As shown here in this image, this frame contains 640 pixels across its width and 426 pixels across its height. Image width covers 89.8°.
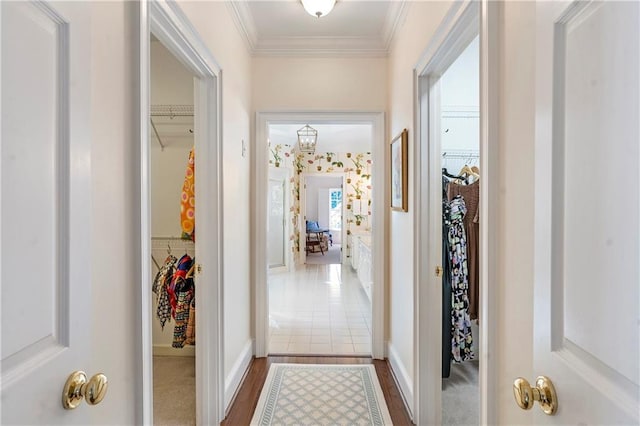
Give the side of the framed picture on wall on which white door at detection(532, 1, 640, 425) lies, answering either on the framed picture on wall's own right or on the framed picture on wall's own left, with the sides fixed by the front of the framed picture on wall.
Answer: on the framed picture on wall's own left

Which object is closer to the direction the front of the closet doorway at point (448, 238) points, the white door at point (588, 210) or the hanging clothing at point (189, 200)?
the hanging clothing

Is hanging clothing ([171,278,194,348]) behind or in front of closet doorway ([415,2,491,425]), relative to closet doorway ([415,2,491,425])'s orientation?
in front

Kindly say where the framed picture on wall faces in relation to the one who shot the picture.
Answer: facing to the left of the viewer

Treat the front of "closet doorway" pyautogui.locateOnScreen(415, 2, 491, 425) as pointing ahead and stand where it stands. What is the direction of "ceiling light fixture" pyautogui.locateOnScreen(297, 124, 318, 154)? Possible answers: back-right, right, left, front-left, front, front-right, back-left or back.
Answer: front-right

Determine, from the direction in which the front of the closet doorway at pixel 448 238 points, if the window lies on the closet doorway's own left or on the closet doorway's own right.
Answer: on the closet doorway's own right

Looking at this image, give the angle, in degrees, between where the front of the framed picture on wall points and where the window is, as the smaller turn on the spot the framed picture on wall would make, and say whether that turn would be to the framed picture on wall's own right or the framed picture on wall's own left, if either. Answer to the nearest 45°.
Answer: approximately 90° to the framed picture on wall's own right

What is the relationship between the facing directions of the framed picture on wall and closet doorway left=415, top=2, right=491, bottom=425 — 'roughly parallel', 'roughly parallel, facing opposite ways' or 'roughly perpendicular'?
roughly parallel

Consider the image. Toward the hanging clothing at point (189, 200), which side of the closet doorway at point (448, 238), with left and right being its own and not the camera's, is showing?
front

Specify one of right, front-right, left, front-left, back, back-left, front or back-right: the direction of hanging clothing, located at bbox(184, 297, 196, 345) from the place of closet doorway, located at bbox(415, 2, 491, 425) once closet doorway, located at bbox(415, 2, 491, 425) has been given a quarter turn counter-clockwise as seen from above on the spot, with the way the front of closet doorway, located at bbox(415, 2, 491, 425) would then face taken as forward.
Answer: right

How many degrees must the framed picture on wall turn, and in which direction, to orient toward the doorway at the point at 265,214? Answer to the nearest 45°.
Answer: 0° — it already faces it

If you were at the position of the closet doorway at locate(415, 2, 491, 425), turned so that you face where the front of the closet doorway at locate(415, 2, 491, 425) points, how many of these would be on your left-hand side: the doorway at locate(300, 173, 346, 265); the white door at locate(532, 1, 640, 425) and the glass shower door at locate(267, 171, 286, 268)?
1

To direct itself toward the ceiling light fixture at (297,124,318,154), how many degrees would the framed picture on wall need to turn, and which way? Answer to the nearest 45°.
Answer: approximately 45° to its right

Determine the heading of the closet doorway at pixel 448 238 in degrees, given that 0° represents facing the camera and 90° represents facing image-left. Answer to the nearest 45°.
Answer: approximately 90°
